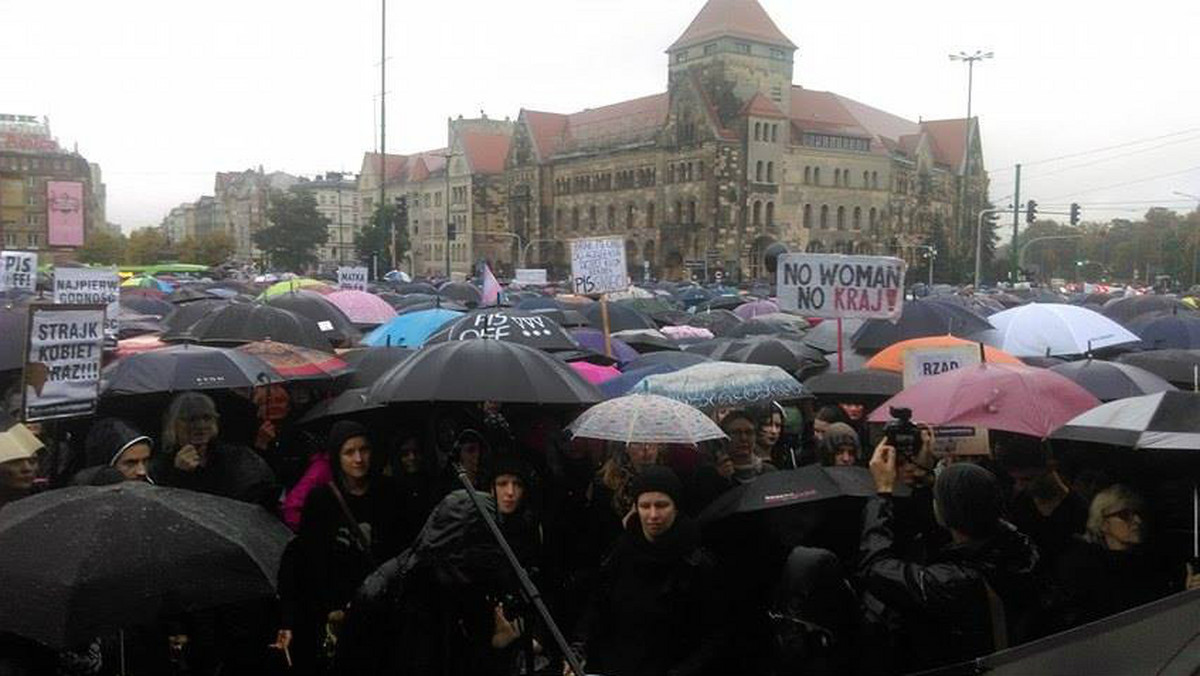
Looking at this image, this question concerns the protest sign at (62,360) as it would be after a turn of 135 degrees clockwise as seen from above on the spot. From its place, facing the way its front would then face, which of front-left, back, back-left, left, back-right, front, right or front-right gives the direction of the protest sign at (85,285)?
front-right

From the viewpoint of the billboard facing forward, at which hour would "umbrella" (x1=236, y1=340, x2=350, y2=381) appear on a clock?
The umbrella is roughly at 12 o'clock from the billboard.

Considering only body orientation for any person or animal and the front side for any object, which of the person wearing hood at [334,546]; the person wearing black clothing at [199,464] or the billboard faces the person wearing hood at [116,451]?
the billboard

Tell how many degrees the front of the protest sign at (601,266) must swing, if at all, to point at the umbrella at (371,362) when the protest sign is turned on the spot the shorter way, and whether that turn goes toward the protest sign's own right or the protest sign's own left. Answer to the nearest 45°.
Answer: approximately 45° to the protest sign's own right

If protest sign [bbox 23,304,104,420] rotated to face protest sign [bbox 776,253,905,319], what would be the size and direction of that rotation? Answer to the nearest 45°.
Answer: approximately 90° to its left

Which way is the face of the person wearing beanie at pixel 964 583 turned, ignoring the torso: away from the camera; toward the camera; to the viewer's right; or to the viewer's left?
away from the camera

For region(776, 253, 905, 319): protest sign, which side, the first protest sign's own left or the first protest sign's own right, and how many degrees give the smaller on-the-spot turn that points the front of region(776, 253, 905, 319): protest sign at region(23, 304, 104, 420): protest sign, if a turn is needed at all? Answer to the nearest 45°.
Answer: approximately 45° to the first protest sign's own right

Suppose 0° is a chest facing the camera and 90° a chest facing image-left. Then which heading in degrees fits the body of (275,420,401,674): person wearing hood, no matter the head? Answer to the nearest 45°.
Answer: approximately 0°

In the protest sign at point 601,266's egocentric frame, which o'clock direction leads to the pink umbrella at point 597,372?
The pink umbrella is roughly at 12 o'clock from the protest sign.

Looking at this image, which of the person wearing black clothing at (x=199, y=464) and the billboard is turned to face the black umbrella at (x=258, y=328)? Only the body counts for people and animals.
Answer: the billboard

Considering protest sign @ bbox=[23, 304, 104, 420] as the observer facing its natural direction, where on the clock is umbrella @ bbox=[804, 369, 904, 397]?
The umbrella is roughly at 9 o'clock from the protest sign.

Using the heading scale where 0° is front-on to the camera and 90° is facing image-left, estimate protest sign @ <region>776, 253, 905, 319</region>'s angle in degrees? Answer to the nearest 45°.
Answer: approximately 0°

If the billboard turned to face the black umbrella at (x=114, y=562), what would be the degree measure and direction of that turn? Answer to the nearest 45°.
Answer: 0° — it already faces it
